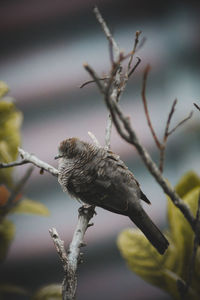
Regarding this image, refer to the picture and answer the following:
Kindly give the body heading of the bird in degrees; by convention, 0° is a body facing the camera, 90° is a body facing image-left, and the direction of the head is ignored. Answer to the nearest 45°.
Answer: approximately 90°
